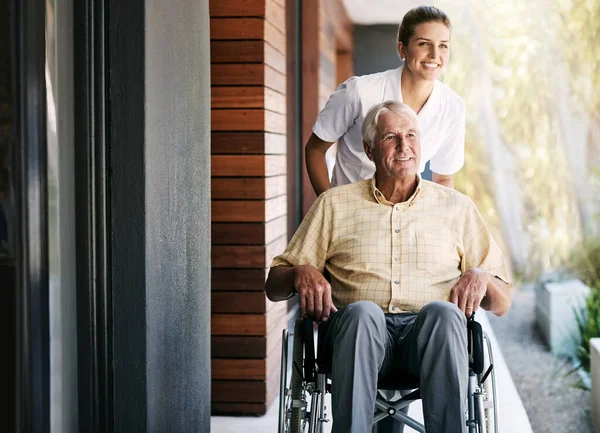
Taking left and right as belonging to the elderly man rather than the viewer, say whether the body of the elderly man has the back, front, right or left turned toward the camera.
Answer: front

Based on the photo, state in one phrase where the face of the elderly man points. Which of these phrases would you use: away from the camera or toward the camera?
toward the camera

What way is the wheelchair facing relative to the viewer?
toward the camera

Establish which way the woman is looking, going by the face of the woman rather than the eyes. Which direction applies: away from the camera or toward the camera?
toward the camera
